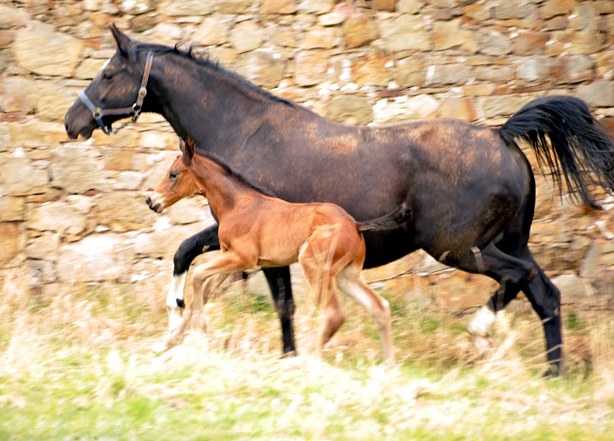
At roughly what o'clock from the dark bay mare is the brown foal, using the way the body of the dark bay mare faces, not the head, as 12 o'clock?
The brown foal is roughly at 11 o'clock from the dark bay mare.

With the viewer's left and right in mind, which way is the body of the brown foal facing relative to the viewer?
facing to the left of the viewer

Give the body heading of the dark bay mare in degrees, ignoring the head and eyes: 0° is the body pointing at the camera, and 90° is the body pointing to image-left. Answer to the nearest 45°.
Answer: approximately 90°

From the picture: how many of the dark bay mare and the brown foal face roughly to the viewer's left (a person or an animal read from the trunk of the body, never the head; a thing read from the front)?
2
